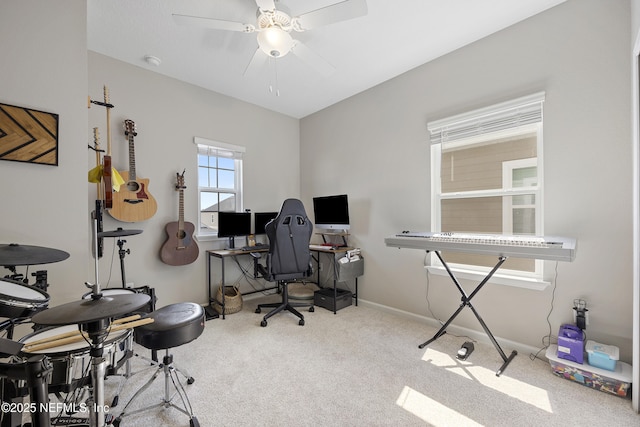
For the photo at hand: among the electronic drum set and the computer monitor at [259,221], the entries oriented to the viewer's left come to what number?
1

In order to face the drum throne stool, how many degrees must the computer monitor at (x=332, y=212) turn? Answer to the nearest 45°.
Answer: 0° — it already faces it

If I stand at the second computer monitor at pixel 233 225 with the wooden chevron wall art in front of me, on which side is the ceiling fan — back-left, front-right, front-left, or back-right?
front-left

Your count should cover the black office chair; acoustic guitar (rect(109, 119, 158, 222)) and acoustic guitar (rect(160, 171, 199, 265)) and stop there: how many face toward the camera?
2

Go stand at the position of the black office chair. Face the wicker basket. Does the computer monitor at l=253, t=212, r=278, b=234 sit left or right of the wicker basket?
right

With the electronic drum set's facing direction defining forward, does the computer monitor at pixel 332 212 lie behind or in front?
behind

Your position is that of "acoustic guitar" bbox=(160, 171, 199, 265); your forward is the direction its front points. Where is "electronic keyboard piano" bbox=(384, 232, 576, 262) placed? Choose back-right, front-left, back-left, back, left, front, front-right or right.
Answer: front-left

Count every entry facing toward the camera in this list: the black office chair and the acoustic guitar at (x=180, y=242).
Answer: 1

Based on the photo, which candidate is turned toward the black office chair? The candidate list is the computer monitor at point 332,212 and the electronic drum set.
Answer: the computer monitor

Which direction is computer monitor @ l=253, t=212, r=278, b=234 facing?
toward the camera

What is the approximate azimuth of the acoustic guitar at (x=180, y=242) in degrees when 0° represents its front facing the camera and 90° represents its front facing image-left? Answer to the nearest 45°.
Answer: approximately 0°

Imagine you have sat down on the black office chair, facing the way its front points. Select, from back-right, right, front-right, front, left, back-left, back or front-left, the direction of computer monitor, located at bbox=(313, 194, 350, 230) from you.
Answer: right

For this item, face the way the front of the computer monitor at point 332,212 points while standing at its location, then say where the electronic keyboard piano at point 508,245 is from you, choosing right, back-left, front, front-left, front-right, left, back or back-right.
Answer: left
